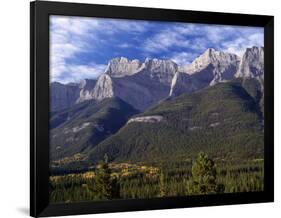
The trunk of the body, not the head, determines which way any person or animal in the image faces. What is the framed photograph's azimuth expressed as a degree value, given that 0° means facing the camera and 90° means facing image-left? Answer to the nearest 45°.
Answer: approximately 315°
